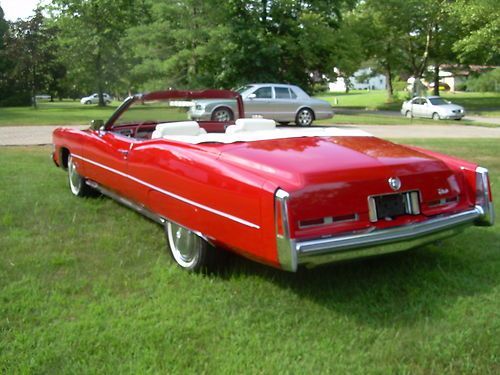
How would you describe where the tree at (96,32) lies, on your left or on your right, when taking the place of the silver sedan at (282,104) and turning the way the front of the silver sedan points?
on your right

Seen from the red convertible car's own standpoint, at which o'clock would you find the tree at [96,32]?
The tree is roughly at 1 o'clock from the red convertible car.

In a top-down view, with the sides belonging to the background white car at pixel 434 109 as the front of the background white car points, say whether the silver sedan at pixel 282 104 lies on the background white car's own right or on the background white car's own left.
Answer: on the background white car's own right

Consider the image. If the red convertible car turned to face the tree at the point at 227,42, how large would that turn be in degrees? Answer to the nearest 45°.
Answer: approximately 45° to its right

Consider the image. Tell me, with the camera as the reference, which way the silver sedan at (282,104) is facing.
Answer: facing to the left of the viewer

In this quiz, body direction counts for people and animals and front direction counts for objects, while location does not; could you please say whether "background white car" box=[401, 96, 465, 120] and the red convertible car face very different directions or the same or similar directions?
very different directions

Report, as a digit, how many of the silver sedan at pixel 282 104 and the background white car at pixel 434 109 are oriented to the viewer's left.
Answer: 1

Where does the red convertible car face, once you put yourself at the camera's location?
facing away from the viewer and to the left of the viewer

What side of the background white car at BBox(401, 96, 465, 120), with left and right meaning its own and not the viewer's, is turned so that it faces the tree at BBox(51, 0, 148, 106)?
back

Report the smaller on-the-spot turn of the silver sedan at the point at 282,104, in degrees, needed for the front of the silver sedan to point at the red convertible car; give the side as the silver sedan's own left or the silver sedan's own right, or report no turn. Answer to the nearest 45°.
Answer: approximately 90° to the silver sedan's own left
